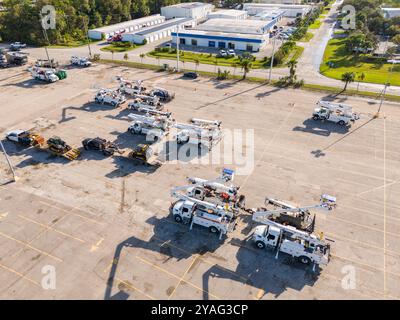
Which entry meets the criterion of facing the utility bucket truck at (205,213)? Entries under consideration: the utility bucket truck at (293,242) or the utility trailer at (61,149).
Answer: the utility bucket truck at (293,242)

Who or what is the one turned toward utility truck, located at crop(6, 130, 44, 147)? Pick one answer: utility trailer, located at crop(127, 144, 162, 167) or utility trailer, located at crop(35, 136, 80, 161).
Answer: utility trailer, located at crop(35, 136, 80, 161)

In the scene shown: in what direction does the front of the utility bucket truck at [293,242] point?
to the viewer's left

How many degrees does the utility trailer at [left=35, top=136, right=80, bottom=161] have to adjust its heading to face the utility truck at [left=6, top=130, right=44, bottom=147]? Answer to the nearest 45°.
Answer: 0° — it already faces it

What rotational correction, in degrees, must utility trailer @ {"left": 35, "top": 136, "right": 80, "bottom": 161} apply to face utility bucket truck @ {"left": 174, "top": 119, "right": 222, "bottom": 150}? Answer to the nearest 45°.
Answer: approximately 135° to its right
